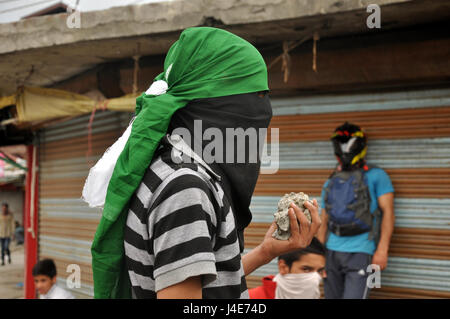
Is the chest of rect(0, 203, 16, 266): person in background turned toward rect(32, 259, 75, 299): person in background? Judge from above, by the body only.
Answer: yes

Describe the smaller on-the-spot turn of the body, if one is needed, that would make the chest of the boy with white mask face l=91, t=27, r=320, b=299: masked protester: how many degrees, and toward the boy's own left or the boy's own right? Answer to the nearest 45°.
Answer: approximately 45° to the boy's own right

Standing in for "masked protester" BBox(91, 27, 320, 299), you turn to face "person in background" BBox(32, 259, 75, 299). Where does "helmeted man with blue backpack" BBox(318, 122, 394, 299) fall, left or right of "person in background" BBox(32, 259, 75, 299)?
right

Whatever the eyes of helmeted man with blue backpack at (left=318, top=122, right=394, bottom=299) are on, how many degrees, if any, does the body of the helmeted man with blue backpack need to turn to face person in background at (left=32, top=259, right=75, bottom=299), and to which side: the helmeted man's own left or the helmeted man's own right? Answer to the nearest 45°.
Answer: approximately 45° to the helmeted man's own right

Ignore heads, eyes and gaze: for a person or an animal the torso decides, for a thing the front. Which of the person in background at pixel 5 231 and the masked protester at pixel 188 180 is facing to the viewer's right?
the masked protester

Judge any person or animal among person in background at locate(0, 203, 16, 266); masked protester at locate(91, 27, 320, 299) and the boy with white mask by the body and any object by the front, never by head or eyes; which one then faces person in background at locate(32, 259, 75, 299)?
person in background at locate(0, 203, 16, 266)

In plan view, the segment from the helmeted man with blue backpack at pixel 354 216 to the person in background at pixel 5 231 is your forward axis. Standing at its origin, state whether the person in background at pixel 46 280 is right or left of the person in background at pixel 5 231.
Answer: left

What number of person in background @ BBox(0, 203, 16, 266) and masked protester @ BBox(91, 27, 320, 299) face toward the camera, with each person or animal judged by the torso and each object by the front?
1

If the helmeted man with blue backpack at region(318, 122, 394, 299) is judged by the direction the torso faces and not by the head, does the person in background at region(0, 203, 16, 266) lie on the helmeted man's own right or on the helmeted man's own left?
on the helmeted man's own right

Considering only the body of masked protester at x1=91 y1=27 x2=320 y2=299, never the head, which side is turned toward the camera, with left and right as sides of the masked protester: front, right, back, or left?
right

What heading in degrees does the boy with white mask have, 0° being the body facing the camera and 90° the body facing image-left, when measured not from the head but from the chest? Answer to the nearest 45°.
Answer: approximately 315°

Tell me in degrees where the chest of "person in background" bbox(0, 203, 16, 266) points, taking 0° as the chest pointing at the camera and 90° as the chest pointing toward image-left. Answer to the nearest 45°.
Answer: approximately 0°

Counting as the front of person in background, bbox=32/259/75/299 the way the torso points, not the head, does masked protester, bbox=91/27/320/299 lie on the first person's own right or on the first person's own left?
on the first person's own left

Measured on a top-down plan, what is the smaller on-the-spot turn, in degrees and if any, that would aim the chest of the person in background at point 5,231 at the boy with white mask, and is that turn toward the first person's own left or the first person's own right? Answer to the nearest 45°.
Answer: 0° — they already face them

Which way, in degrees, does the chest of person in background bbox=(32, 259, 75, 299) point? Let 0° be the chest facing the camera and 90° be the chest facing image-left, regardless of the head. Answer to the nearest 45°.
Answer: approximately 45°
